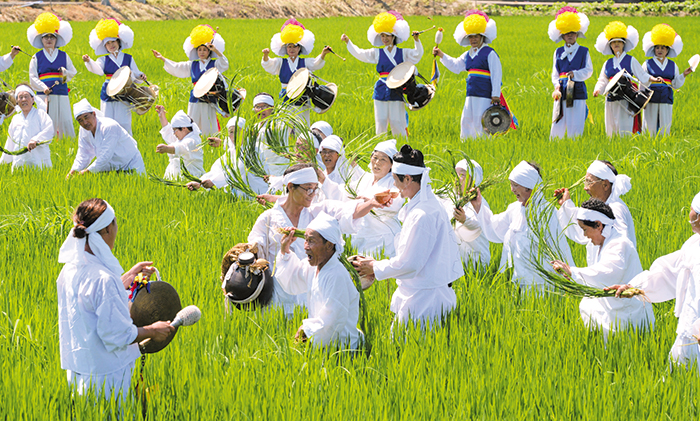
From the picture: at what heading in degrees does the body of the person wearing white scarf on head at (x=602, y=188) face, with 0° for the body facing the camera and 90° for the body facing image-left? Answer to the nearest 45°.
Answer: approximately 90°

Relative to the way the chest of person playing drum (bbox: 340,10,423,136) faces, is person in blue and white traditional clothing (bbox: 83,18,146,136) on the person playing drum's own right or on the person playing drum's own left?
on the person playing drum's own right

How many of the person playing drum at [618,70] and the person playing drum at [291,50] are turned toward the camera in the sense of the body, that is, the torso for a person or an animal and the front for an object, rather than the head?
2

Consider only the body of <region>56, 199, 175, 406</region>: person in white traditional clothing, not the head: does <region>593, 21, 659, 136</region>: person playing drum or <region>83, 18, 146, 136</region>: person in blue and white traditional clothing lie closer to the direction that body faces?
the person playing drum

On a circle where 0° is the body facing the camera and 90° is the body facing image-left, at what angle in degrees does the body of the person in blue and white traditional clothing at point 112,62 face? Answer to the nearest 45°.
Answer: approximately 0°

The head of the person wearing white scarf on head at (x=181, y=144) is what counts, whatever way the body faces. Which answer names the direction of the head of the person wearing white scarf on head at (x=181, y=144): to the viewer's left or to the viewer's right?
to the viewer's left

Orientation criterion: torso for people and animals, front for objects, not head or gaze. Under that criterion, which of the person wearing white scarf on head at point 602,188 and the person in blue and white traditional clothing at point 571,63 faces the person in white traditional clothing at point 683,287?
the person in blue and white traditional clothing at point 571,63
